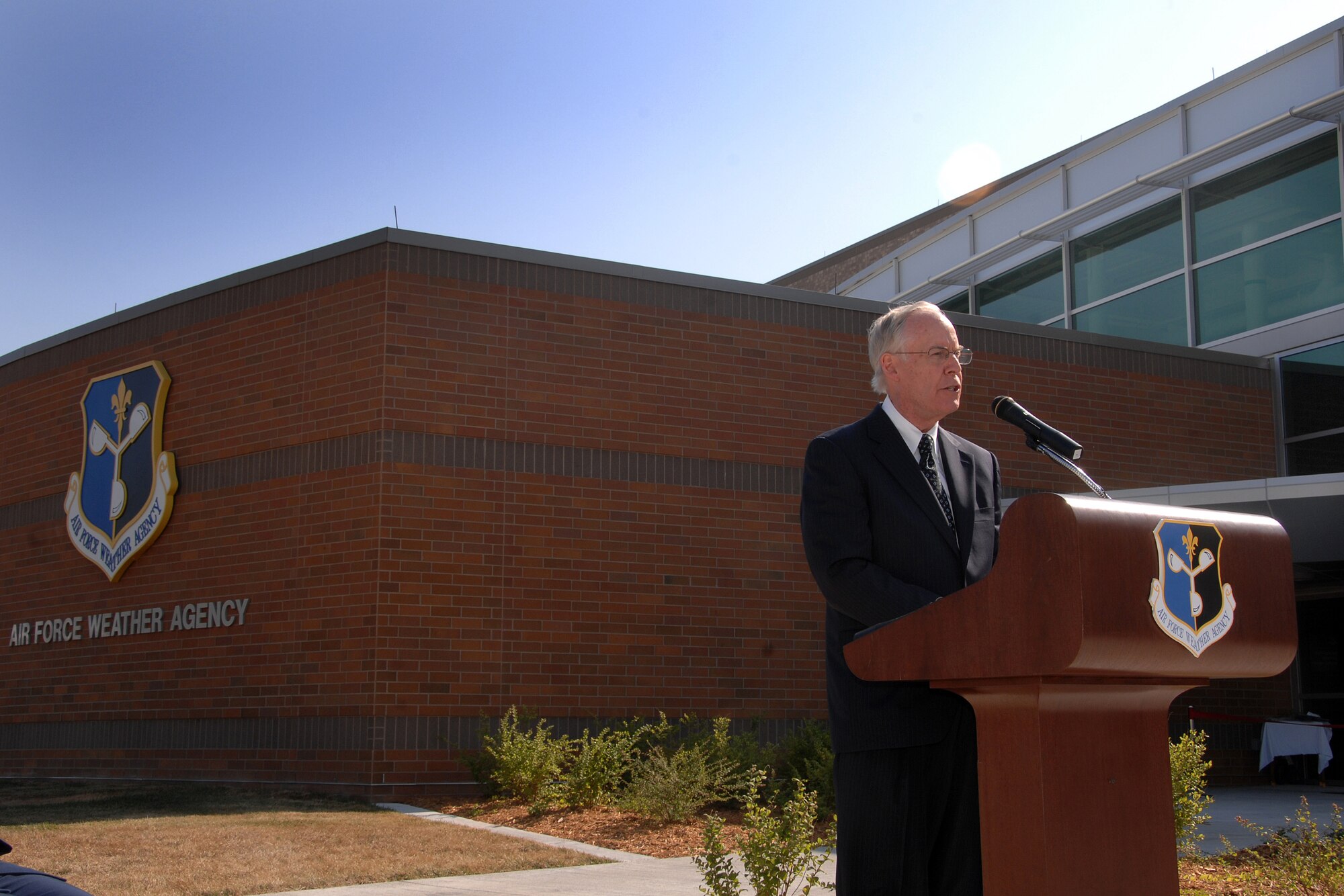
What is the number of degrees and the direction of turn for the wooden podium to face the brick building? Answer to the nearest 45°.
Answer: approximately 180°

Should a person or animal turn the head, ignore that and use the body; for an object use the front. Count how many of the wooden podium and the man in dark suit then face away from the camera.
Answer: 0

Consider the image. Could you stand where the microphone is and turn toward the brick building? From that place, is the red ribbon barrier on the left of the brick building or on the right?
right

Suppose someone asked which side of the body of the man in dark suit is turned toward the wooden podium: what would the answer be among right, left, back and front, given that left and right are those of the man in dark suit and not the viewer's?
front

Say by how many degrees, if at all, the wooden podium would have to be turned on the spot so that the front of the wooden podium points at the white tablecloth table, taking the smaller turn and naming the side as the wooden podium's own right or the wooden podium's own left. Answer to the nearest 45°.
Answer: approximately 135° to the wooden podium's own left

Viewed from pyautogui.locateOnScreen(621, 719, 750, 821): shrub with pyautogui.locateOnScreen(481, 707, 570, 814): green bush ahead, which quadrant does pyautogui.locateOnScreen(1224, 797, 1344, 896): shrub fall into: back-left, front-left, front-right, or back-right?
back-left

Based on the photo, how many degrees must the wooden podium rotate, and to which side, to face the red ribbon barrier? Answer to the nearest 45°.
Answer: approximately 135° to its left

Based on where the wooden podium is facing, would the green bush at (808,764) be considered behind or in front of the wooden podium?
behind
